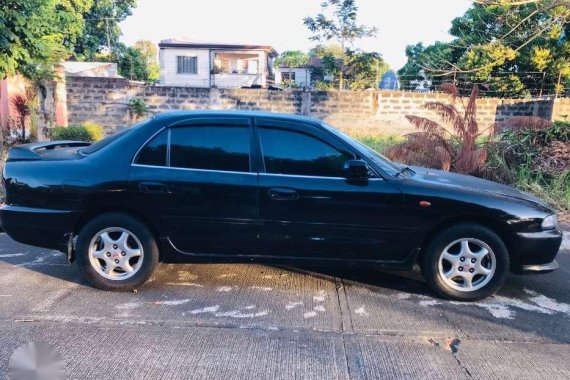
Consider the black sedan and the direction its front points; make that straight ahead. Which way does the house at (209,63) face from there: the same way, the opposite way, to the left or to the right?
to the right

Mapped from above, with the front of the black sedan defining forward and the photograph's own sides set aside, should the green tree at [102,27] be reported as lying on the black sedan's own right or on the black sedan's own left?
on the black sedan's own left

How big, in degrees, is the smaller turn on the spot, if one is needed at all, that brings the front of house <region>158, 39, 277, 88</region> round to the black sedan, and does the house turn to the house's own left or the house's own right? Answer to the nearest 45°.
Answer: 0° — it already faces it

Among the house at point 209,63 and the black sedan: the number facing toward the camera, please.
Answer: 1

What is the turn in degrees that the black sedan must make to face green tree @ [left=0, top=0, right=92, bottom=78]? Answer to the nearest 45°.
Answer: approximately 135° to its left

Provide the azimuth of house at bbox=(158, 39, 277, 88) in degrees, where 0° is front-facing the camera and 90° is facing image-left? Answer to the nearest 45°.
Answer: approximately 0°

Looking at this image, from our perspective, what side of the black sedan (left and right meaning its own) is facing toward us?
right

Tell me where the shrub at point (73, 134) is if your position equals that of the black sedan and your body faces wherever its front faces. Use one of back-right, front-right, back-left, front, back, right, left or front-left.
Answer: back-left

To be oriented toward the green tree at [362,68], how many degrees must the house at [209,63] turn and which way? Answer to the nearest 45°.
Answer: approximately 45° to its left

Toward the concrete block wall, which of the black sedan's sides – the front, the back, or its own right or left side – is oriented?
left
